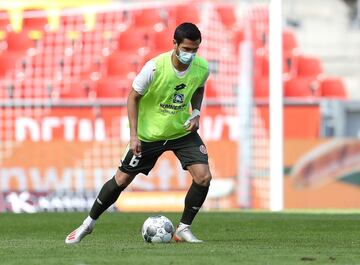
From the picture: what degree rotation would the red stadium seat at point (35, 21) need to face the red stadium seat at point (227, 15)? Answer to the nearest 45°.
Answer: approximately 90° to its left

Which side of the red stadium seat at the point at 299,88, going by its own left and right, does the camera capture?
front

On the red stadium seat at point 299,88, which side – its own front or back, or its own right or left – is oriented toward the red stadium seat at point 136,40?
right

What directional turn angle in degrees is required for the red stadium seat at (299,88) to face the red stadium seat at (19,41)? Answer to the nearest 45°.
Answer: approximately 90° to its right

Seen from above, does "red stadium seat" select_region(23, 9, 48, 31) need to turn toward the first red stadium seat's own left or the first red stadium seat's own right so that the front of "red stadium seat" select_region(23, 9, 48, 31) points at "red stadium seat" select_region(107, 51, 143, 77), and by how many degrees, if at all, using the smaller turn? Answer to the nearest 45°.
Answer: approximately 45° to the first red stadium seat's own left

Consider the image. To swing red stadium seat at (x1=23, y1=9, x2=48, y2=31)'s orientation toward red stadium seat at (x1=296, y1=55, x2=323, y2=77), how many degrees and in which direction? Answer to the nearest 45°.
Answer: approximately 90° to its left

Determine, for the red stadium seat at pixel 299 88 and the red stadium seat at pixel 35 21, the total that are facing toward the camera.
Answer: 2

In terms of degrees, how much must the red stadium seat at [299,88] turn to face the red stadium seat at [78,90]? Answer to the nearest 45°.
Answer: approximately 90° to its right

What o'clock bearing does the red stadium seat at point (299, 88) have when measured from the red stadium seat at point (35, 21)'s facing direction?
the red stadium seat at point (299, 88) is roughly at 10 o'clock from the red stadium seat at point (35, 21).

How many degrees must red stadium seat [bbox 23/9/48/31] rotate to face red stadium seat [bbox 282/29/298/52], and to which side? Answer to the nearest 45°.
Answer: approximately 90° to its left

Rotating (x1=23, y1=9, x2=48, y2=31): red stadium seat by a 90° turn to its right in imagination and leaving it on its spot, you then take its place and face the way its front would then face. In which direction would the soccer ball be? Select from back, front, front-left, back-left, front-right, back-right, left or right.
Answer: left

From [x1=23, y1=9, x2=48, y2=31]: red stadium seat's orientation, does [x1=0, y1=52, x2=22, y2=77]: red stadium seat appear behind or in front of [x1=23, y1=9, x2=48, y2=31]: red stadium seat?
in front

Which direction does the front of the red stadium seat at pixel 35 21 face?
toward the camera
